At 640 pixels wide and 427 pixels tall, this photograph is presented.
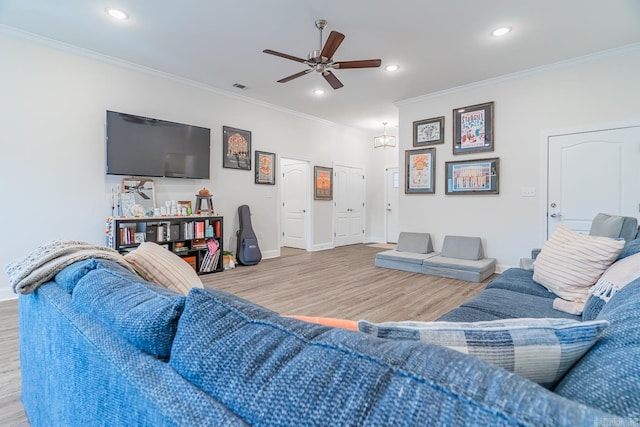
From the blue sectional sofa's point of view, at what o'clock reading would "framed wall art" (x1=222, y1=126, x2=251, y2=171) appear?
The framed wall art is roughly at 10 o'clock from the blue sectional sofa.

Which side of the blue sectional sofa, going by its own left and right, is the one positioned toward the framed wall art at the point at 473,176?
front

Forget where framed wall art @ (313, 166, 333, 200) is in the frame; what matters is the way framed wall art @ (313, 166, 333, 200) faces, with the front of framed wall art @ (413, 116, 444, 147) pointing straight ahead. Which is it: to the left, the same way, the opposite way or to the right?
to the left

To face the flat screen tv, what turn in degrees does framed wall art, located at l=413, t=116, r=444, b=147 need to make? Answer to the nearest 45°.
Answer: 0° — it already faces it

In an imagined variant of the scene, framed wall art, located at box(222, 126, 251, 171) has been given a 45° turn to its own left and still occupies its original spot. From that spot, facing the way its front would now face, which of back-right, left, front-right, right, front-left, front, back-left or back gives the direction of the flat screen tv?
back-right

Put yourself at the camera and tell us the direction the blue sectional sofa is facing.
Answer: facing away from the viewer and to the right of the viewer
